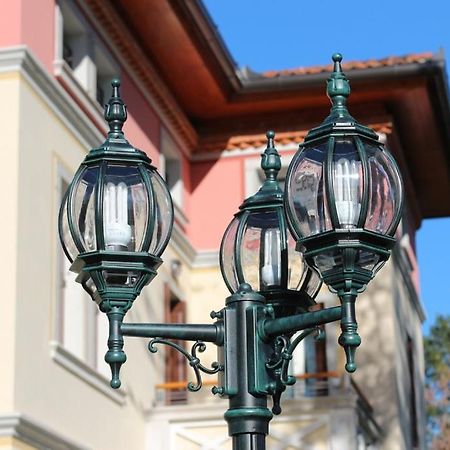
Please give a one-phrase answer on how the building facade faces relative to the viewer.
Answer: facing the viewer and to the right of the viewer

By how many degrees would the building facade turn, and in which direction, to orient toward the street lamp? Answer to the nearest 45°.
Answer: approximately 45° to its right
